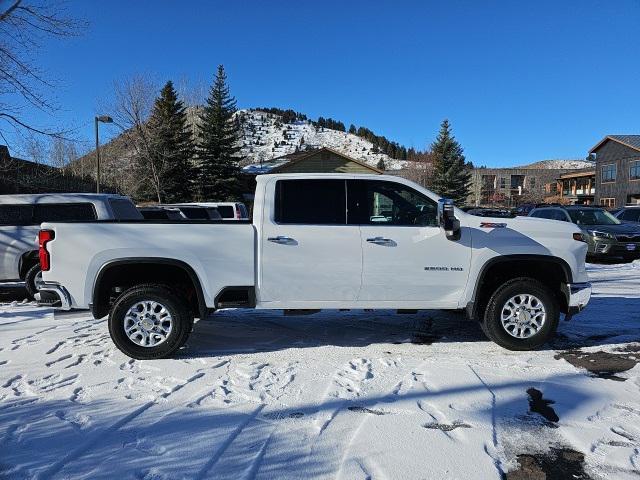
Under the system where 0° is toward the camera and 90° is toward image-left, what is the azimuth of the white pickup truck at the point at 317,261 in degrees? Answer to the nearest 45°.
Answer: approximately 270°

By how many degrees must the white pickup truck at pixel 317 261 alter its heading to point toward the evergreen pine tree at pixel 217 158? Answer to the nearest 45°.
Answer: approximately 90° to its left

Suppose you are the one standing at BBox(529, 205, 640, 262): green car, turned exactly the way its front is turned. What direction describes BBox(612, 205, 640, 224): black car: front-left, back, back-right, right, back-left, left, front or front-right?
back-left

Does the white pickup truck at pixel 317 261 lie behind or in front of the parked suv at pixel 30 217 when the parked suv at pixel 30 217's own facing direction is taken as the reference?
behind

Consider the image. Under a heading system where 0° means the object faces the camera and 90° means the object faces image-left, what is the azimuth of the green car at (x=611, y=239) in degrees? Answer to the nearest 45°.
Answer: approximately 315°

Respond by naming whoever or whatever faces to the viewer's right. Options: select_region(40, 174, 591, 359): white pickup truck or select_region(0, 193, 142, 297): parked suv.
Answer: the white pickup truck

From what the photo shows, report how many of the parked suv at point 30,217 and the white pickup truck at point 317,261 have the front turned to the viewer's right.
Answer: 1

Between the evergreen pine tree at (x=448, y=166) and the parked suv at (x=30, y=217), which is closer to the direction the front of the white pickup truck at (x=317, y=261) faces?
the evergreen pine tree

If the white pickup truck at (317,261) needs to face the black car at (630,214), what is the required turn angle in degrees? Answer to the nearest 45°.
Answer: approximately 45° to its left

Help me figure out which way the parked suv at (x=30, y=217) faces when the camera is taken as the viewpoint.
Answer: facing away from the viewer and to the left of the viewer

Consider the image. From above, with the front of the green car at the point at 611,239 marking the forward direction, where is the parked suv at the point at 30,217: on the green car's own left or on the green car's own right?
on the green car's own right
